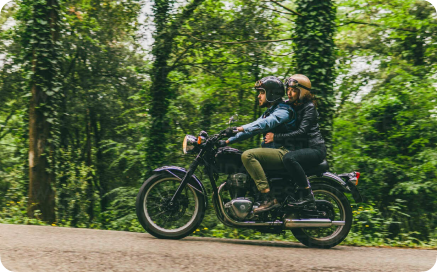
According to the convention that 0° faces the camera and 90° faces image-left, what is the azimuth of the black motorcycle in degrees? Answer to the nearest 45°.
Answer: approximately 90°

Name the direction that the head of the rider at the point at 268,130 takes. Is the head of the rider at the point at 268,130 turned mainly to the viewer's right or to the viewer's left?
to the viewer's left

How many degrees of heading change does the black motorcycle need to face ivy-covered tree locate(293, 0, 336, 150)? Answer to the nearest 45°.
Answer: approximately 135° to its right

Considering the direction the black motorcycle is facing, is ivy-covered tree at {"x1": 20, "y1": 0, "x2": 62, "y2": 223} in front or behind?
in front

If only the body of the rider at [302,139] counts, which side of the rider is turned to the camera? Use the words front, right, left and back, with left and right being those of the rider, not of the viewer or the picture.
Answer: left

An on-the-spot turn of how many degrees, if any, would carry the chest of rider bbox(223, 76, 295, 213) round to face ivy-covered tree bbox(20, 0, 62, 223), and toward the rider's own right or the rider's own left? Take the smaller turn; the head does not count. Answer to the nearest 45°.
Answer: approximately 45° to the rider's own right

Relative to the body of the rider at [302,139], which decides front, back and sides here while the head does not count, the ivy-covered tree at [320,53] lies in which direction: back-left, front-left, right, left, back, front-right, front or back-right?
right

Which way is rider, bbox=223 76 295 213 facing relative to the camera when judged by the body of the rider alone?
to the viewer's left

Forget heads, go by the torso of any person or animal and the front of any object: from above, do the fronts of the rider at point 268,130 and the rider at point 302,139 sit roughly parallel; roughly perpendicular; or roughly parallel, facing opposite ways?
roughly parallel
